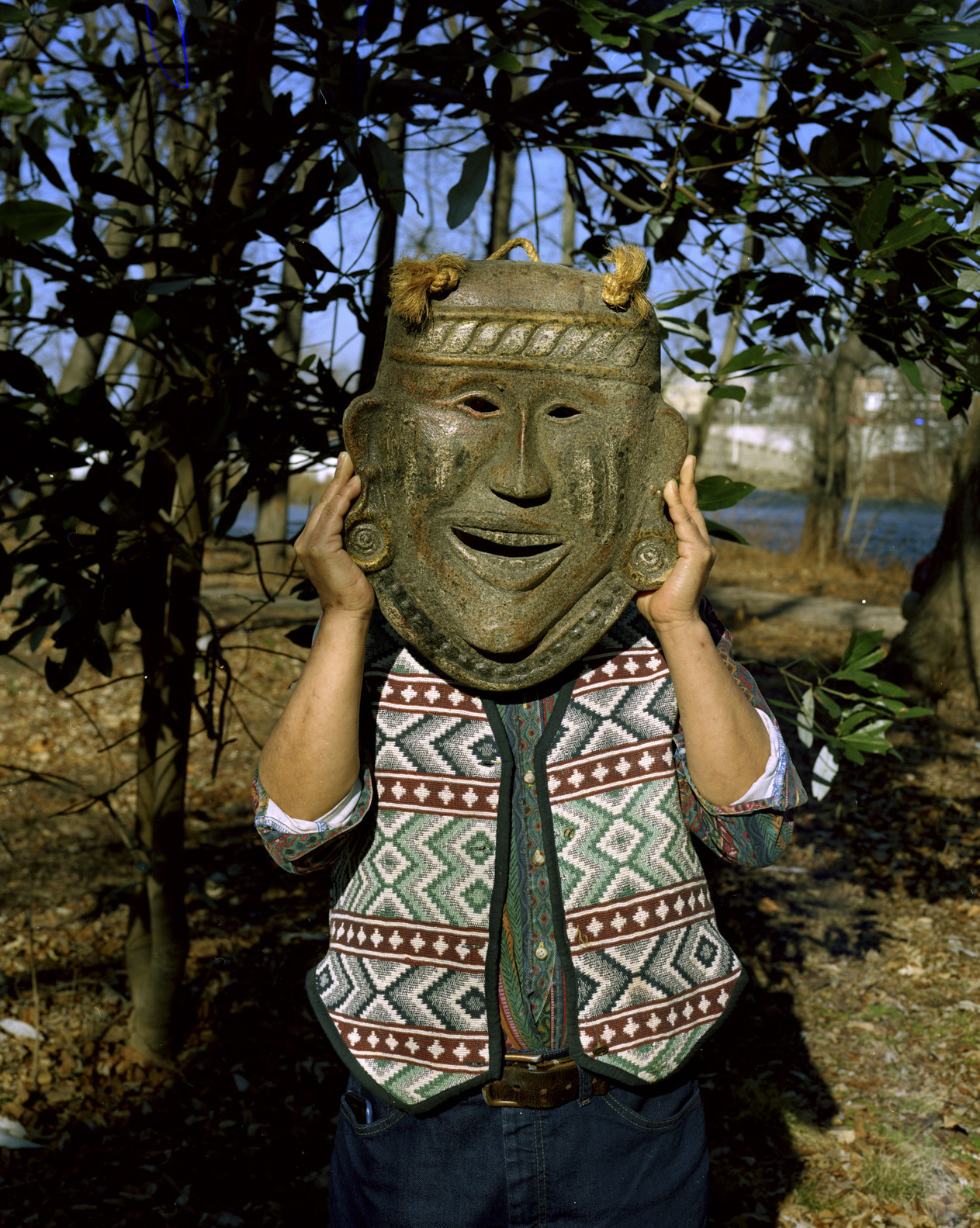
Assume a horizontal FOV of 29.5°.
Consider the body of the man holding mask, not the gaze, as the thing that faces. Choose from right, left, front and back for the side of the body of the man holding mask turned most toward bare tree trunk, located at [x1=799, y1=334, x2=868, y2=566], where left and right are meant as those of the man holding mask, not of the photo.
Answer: back

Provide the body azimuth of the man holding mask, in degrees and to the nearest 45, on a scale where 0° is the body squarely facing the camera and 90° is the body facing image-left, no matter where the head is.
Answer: approximately 0°

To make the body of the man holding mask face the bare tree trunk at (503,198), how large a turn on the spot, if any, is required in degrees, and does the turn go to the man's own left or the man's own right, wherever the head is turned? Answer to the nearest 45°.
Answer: approximately 180°

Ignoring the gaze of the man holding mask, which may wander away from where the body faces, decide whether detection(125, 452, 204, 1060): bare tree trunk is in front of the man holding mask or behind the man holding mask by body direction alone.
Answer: behind

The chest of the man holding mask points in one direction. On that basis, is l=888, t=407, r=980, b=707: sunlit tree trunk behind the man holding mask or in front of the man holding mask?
behind
